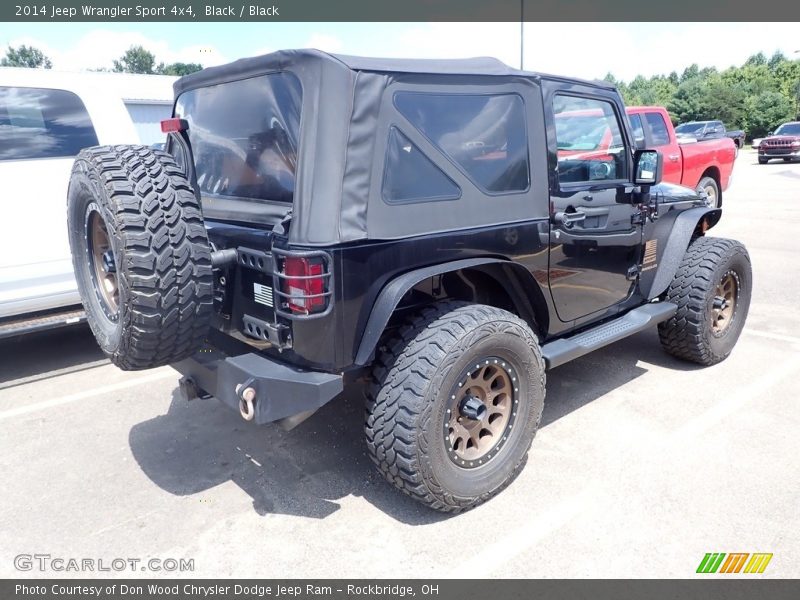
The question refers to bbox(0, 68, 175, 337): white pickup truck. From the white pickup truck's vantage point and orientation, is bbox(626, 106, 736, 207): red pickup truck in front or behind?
behind

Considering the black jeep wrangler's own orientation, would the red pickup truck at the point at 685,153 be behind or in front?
in front

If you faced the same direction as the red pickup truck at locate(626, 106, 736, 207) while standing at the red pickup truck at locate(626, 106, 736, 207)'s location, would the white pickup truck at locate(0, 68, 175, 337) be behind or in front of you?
in front

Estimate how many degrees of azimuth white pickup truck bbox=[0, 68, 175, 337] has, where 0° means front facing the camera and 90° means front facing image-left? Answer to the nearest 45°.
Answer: approximately 45°

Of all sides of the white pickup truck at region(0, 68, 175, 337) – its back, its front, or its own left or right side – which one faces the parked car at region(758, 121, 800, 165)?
back

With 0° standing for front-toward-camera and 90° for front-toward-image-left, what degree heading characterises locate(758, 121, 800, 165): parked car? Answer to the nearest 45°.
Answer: approximately 45°

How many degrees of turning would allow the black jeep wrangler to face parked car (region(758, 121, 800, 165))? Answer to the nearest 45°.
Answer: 0° — it already faces it

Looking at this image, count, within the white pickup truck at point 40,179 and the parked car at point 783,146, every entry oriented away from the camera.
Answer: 0

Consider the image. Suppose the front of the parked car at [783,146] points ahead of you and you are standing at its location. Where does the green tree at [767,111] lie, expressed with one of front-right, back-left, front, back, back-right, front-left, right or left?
back-right

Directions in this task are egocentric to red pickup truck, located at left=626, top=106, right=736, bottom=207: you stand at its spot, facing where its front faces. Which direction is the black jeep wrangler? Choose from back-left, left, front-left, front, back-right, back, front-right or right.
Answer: front-left

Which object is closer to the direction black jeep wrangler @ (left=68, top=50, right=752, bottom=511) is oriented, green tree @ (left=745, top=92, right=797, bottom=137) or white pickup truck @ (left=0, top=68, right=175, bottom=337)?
the green tree
